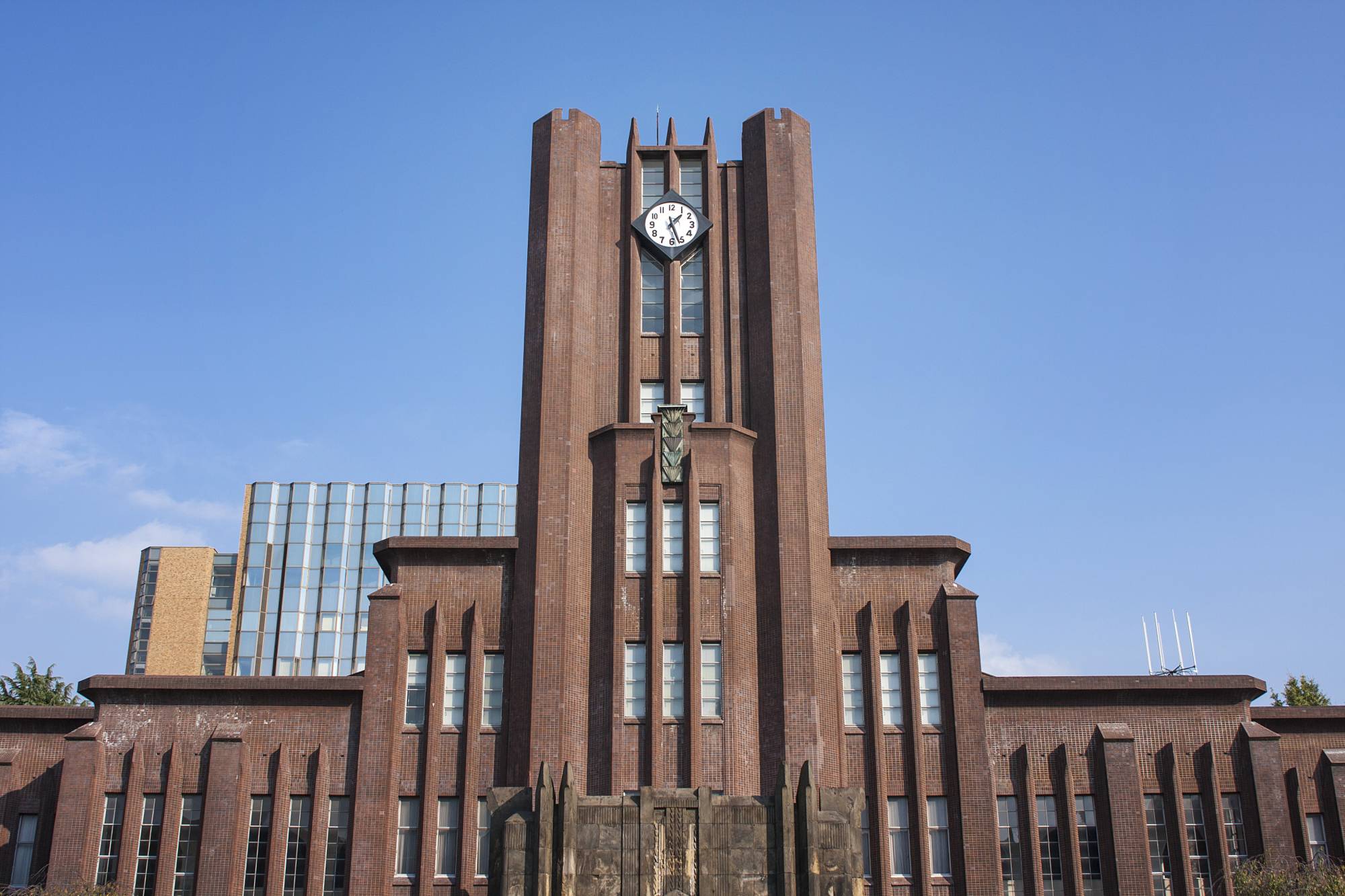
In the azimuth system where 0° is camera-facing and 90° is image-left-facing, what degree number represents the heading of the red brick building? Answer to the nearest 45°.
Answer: approximately 0°
